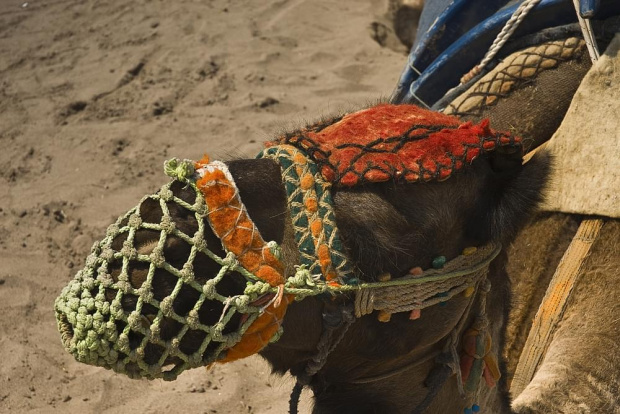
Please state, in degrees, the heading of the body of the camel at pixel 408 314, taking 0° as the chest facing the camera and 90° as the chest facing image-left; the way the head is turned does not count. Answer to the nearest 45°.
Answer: approximately 90°
